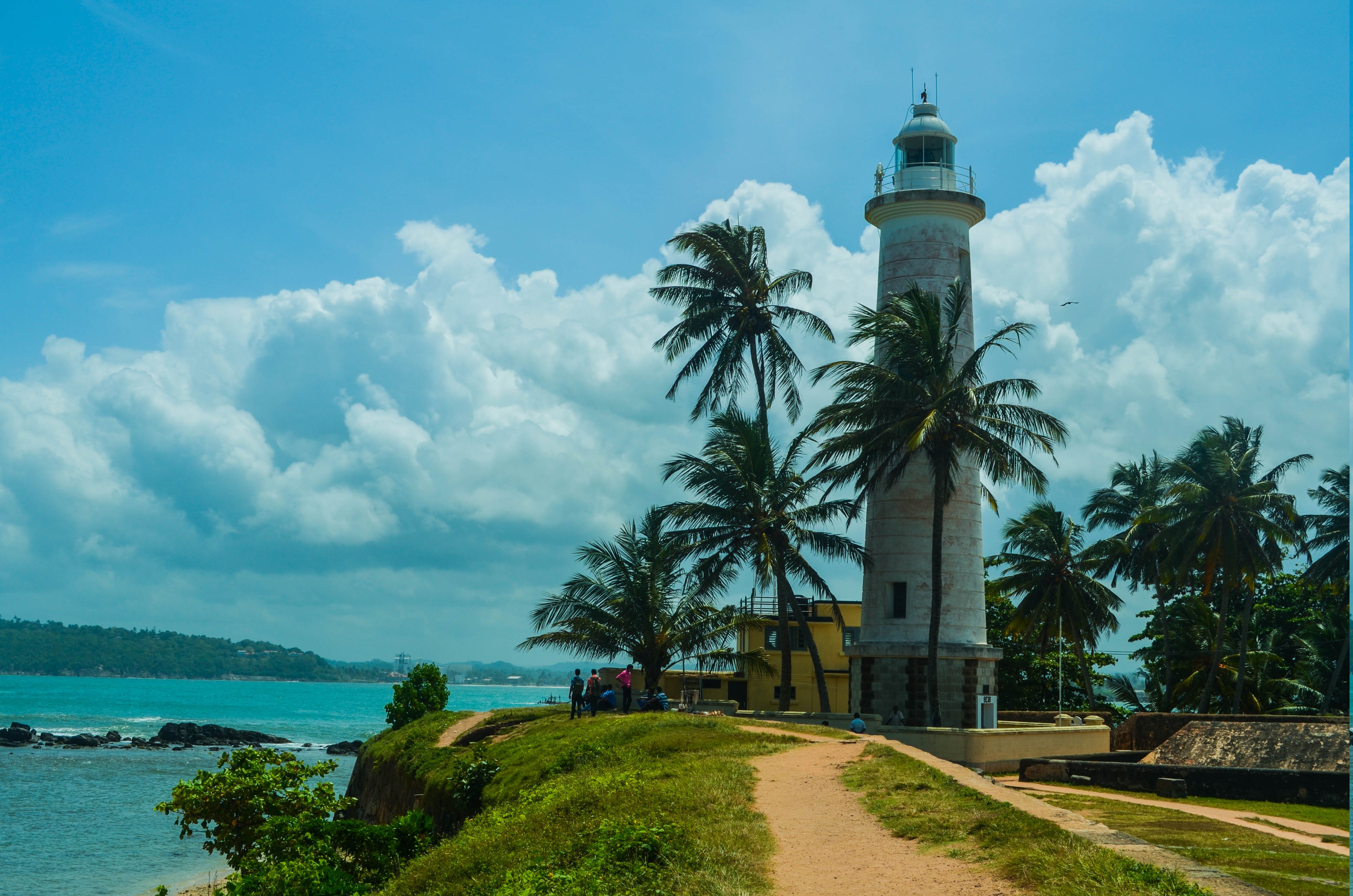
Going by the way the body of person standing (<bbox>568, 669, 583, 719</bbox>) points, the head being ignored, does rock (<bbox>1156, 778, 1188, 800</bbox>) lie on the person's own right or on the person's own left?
on the person's own right

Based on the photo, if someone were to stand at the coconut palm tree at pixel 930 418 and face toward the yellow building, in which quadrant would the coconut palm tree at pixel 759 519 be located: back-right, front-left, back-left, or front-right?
front-left

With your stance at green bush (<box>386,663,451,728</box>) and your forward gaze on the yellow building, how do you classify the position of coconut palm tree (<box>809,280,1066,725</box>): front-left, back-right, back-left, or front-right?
front-right

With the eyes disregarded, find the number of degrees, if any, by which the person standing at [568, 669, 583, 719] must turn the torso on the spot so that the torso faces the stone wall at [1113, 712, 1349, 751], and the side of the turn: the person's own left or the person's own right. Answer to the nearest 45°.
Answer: approximately 90° to the person's own right

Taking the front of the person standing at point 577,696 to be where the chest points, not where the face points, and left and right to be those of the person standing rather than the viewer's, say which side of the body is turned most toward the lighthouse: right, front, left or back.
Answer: right

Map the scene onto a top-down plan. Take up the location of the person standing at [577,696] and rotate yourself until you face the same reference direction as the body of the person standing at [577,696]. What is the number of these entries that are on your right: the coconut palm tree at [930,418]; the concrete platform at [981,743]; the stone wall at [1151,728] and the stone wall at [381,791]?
3

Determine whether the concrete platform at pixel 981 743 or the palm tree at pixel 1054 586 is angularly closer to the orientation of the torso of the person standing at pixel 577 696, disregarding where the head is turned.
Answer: the palm tree

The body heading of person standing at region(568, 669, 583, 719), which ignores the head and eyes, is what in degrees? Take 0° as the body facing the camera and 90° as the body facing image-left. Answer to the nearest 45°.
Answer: approximately 180°

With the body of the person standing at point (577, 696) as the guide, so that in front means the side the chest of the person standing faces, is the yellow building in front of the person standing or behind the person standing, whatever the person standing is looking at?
in front

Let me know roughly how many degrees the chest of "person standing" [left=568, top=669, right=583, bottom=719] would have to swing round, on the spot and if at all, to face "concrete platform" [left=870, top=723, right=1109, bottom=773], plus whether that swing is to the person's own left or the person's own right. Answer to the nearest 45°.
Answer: approximately 90° to the person's own right

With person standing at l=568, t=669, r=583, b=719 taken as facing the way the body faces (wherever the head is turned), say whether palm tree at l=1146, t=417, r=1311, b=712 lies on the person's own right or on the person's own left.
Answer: on the person's own right

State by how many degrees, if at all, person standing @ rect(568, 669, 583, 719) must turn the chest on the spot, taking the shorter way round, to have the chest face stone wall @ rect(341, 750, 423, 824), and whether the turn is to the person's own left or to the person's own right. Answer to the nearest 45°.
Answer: approximately 90° to the person's own left
